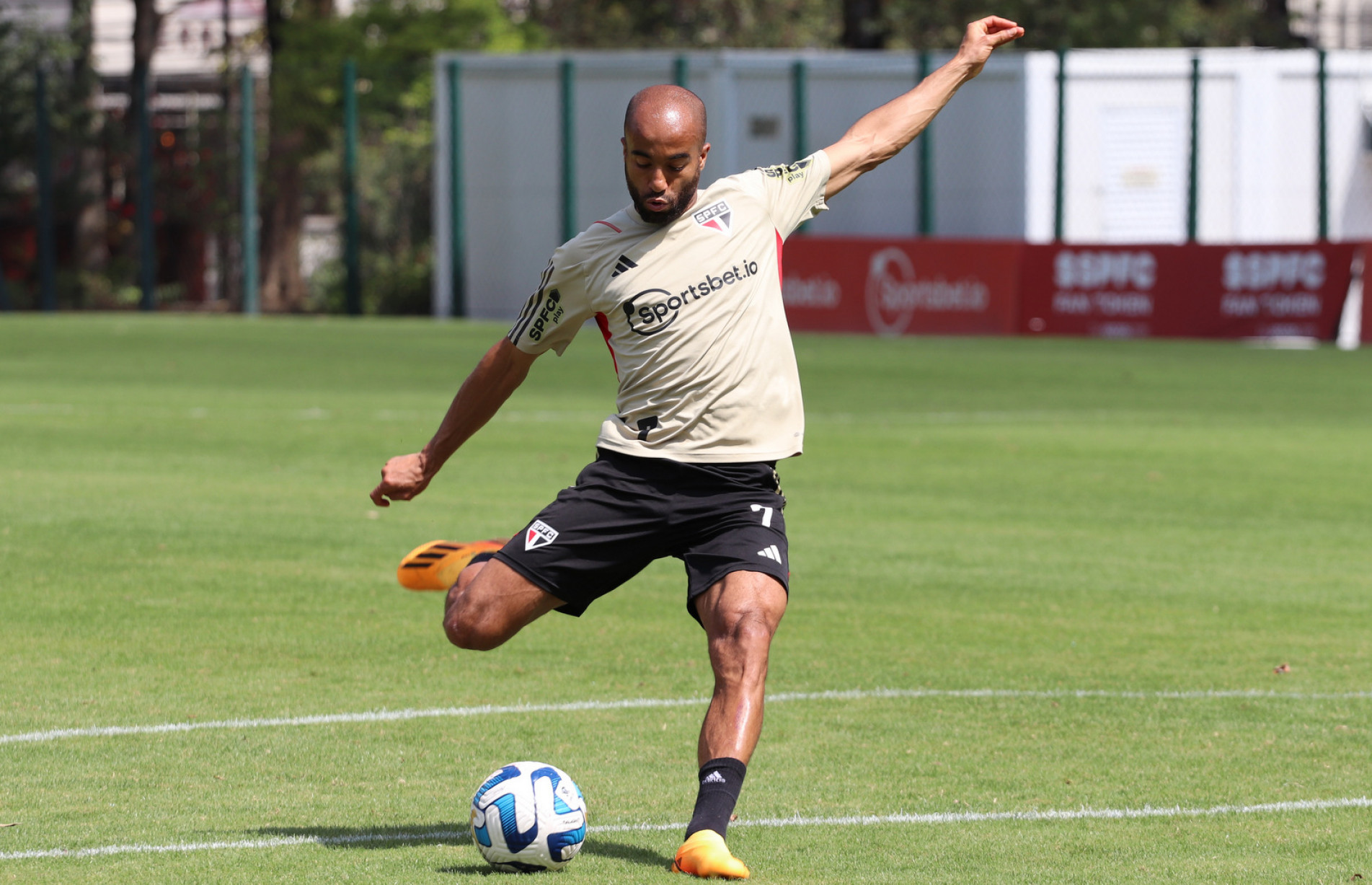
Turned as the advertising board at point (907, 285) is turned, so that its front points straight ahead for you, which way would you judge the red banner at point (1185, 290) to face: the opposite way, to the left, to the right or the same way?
the same way

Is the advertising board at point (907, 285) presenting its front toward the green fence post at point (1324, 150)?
no

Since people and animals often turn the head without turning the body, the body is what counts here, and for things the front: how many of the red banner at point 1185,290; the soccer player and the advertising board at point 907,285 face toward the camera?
3

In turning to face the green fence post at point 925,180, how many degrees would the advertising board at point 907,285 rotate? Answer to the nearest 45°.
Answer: approximately 180°

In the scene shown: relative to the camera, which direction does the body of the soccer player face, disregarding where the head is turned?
toward the camera

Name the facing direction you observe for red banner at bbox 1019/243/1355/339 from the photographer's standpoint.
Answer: facing the viewer

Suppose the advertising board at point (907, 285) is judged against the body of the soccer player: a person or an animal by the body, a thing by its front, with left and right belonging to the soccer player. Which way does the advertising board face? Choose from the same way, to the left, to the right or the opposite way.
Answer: the same way

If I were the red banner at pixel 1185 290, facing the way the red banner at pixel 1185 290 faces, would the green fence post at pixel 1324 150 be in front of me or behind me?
behind

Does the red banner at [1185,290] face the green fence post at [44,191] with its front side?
no

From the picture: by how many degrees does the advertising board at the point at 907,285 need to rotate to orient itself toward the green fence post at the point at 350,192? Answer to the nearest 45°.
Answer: approximately 135° to its right

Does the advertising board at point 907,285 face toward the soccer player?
yes

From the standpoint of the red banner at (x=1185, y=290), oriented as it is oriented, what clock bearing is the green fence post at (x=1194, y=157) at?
The green fence post is roughly at 6 o'clock from the red banner.

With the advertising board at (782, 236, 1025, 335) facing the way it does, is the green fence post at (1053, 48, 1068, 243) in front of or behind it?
behind
